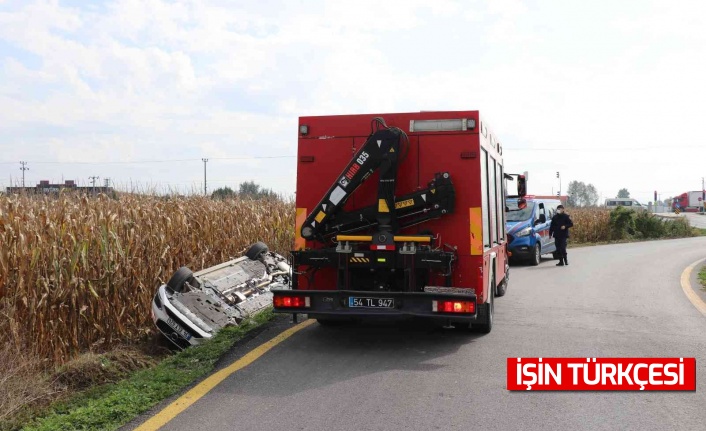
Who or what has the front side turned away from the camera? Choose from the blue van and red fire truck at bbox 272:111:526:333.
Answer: the red fire truck

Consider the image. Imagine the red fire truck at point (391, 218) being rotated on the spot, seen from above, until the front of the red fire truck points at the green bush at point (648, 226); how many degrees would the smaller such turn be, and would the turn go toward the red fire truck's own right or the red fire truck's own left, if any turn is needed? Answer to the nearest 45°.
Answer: approximately 45° to the red fire truck's own right

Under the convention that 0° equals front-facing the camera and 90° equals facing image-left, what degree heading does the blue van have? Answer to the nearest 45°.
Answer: approximately 45°

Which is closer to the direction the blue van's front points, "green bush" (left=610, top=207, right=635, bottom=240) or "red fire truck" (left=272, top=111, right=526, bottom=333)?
the red fire truck

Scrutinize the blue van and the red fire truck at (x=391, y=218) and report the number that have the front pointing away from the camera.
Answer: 1

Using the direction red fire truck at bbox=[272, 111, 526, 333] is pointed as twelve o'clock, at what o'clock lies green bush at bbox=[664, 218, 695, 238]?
The green bush is roughly at 1 o'clock from the red fire truck.

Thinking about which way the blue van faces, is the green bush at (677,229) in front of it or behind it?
behind

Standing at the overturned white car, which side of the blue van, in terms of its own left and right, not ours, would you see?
front

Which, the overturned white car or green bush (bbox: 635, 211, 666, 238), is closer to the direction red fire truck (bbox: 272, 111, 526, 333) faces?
the green bush

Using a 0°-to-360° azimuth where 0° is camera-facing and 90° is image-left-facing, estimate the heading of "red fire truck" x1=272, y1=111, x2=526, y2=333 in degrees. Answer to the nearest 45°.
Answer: approximately 180°

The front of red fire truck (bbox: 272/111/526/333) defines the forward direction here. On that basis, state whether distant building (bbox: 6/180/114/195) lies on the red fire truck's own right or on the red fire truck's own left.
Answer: on the red fire truck's own left
